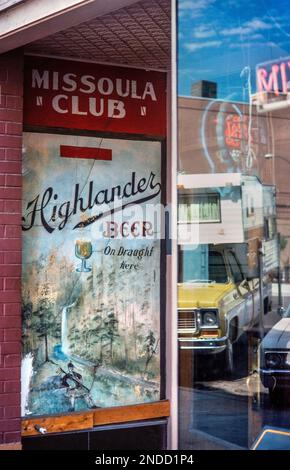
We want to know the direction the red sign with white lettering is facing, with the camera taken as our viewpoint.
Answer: facing the viewer and to the right of the viewer

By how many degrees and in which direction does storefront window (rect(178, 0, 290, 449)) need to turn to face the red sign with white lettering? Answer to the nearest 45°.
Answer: approximately 135° to its right

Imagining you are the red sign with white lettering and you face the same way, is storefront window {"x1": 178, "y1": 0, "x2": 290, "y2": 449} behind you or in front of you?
in front

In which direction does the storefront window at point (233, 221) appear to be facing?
toward the camera

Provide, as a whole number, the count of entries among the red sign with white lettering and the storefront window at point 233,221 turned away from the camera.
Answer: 0
